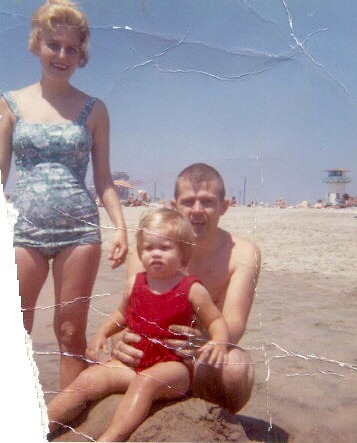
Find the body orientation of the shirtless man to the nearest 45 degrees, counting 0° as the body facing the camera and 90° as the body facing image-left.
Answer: approximately 45°

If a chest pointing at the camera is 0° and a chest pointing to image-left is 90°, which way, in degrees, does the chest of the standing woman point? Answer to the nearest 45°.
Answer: approximately 0°

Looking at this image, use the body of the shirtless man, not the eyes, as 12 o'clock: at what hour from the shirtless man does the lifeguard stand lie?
The lifeguard stand is roughly at 6 o'clock from the shirtless man.
